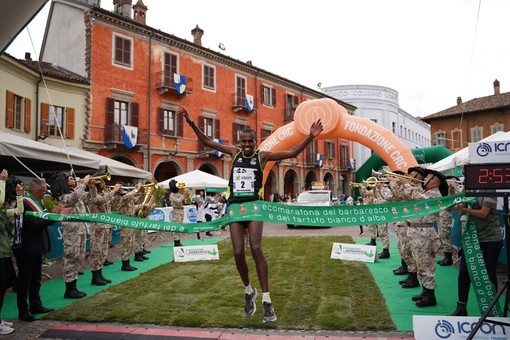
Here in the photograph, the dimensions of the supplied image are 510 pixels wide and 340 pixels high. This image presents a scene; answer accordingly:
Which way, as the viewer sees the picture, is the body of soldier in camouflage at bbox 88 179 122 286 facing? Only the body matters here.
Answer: to the viewer's right

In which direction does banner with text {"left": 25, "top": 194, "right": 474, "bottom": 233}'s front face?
toward the camera

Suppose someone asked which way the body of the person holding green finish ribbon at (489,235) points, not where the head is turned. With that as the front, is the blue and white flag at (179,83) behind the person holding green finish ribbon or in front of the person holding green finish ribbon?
in front

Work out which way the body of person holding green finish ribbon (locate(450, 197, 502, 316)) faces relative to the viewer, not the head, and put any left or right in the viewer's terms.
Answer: facing to the left of the viewer

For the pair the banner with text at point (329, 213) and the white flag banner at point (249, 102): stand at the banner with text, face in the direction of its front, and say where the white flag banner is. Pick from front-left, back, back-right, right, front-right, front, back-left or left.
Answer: back

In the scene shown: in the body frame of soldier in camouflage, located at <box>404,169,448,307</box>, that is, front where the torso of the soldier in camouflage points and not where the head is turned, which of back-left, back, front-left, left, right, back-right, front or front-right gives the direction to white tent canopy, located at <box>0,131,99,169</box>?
front

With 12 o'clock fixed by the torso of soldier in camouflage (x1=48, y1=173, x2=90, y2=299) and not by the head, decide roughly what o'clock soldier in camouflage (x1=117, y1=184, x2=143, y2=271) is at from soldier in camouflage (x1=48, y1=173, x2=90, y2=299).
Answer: soldier in camouflage (x1=117, y1=184, x2=143, y2=271) is roughly at 10 o'clock from soldier in camouflage (x1=48, y1=173, x2=90, y2=299).

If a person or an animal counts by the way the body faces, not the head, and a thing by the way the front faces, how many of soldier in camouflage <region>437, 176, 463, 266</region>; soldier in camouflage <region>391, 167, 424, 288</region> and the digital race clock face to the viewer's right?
0

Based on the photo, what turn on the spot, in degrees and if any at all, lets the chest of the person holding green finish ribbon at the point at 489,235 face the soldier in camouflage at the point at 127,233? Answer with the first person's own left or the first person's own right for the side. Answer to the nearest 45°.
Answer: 0° — they already face them

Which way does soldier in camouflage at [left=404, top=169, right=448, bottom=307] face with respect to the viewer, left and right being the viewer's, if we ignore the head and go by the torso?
facing to the left of the viewer

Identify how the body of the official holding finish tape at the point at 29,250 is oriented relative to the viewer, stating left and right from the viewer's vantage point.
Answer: facing to the right of the viewer

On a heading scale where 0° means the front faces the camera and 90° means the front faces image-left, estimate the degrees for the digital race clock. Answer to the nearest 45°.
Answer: approximately 0°

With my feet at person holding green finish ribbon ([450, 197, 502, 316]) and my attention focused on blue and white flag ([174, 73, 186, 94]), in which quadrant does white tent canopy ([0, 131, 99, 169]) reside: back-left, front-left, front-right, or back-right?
front-left
